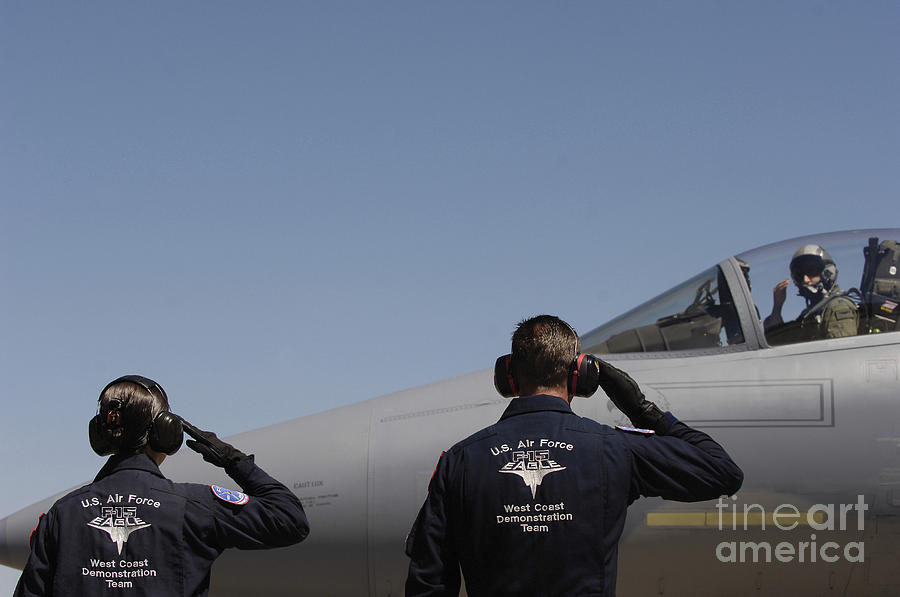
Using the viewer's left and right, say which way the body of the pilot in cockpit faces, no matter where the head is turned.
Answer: facing the viewer and to the left of the viewer

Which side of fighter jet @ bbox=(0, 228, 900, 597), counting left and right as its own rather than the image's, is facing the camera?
left

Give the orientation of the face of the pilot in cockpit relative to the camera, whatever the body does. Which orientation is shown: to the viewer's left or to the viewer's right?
to the viewer's left
